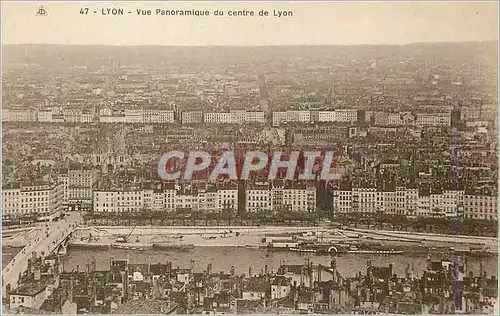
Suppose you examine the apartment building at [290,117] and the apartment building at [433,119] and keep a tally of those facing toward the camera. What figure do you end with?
2

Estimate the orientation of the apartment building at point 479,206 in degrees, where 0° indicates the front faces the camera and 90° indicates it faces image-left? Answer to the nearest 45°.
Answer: approximately 0°

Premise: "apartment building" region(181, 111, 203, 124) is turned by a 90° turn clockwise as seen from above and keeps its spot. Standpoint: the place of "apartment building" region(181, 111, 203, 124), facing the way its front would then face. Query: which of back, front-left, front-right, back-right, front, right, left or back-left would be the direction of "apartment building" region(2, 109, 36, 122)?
front

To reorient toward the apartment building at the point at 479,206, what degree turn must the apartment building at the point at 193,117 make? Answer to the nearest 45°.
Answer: approximately 90° to its left

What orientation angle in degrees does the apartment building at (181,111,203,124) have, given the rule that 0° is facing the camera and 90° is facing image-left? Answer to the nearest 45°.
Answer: approximately 0°
